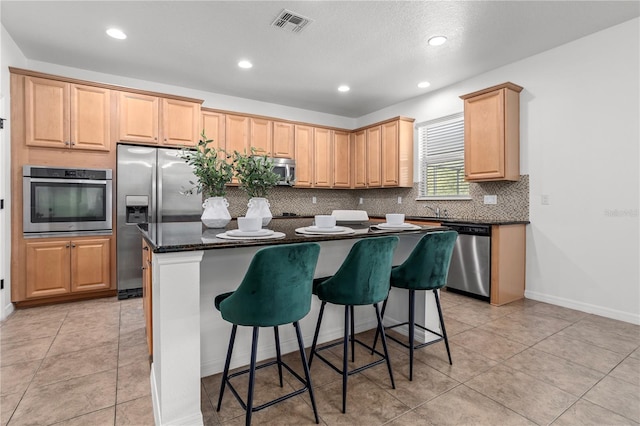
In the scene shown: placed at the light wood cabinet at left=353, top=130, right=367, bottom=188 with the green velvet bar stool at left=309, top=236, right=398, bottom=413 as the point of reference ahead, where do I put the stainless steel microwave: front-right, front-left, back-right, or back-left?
front-right

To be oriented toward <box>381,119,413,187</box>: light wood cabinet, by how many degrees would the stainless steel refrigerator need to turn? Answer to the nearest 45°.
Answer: approximately 90° to its left

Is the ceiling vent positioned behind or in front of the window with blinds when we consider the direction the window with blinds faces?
in front

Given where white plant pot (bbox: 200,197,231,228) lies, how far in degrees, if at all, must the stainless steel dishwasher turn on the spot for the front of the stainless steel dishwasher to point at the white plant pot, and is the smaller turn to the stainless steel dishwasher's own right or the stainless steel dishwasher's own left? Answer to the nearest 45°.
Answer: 0° — it already faces it

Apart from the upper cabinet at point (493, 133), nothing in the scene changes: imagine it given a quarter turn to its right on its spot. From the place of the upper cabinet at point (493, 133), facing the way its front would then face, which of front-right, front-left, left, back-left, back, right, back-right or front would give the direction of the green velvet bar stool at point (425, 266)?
back-left

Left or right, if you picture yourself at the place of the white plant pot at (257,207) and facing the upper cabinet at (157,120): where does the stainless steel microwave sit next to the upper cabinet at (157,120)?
right

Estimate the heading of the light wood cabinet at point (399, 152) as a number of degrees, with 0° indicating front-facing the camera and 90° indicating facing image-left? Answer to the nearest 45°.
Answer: approximately 45°

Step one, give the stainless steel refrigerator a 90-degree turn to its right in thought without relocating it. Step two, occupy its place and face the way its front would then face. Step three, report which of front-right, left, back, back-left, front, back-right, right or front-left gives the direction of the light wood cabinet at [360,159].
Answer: back

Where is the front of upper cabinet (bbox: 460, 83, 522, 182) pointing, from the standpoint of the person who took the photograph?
facing the viewer and to the left of the viewer

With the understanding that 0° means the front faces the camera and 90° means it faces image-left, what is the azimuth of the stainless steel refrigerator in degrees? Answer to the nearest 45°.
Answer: approximately 0°

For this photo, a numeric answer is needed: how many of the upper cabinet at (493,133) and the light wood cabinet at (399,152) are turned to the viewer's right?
0

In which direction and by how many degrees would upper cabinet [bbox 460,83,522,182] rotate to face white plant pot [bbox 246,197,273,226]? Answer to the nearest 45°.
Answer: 0° — it already faces it

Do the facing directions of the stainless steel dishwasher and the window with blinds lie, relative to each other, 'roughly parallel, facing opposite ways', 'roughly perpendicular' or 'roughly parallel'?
roughly parallel

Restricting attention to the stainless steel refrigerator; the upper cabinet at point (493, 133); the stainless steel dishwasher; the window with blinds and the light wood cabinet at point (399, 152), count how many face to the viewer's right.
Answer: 0
